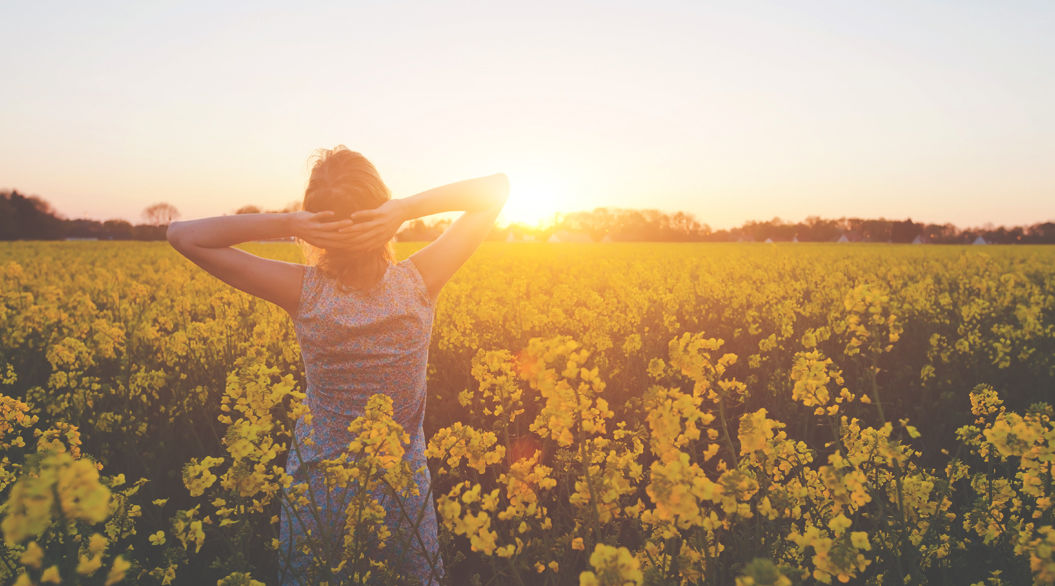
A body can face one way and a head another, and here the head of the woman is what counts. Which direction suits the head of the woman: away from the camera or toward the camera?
away from the camera

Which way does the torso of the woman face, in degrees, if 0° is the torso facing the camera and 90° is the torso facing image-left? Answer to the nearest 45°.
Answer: approximately 180°
